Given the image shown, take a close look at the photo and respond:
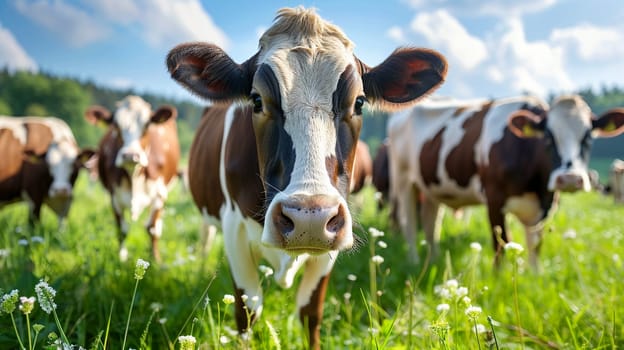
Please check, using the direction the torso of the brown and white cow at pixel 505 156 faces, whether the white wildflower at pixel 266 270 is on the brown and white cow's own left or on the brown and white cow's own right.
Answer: on the brown and white cow's own right

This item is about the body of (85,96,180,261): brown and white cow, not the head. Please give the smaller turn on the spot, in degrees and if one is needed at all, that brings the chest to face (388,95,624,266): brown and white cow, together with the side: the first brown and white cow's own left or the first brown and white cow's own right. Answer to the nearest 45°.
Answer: approximately 45° to the first brown and white cow's own left

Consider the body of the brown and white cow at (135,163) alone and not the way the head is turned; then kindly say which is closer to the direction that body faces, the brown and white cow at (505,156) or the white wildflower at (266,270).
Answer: the white wildflower

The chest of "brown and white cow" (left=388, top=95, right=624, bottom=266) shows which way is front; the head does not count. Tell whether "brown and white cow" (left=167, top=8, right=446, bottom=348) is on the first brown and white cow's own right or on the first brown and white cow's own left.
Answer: on the first brown and white cow's own right

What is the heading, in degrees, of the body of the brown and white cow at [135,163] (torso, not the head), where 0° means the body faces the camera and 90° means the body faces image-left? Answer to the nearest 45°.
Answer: approximately 0°

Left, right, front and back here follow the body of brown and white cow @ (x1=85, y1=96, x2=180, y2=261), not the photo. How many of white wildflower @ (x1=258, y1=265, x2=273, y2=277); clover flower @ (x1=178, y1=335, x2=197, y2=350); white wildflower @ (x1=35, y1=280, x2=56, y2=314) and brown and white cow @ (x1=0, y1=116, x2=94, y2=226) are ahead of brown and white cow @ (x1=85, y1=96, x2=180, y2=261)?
3

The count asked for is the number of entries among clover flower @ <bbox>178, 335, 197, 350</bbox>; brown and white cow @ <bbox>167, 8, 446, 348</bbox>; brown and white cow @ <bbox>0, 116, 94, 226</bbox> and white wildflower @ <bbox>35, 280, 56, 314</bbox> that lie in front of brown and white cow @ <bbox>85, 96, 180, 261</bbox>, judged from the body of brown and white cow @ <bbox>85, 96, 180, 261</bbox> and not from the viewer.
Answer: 3

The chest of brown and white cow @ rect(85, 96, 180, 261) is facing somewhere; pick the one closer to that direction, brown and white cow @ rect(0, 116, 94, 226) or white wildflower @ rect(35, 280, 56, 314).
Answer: the white wildflower
